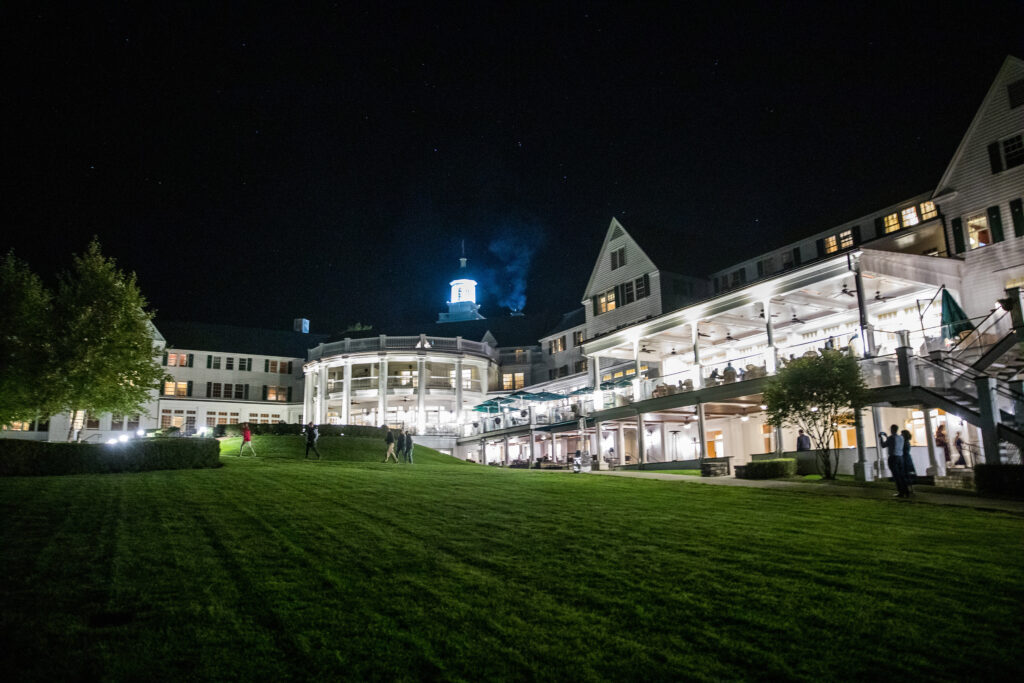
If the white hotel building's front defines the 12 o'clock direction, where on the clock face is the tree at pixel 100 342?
The tree is roughly at 2 o'clock from the white hotel building.

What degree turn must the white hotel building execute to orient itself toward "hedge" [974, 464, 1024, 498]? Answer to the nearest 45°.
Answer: approximately 45° to its left

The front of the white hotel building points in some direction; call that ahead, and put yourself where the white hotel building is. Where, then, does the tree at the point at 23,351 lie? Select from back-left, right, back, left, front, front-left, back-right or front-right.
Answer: front-right

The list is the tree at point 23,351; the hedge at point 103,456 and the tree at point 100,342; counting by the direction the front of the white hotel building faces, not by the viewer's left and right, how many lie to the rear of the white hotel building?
0

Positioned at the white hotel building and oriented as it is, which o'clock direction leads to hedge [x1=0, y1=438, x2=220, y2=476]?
The hedge is roughly at 1 o'clock from the white hotel building.

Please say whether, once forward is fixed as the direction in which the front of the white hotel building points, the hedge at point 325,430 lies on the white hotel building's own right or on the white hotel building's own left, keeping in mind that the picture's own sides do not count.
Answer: on the white hotel building's own right

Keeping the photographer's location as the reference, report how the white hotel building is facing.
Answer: facing the viewer and to the left of the viewer
